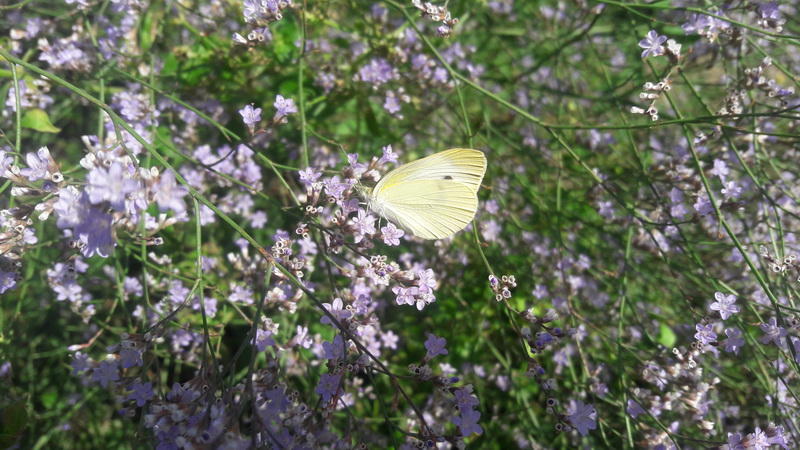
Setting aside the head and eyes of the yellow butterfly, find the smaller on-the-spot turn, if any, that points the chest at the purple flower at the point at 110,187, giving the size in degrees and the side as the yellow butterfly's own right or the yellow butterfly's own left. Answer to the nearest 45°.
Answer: approximately 45° to the yellow butterfly's own left

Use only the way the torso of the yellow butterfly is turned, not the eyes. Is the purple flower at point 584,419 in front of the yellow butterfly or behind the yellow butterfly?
behind

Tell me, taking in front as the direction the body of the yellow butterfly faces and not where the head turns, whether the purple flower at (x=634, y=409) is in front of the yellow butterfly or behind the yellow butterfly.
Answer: behind

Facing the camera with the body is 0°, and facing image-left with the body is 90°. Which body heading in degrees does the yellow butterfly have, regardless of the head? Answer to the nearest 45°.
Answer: approximately 90°

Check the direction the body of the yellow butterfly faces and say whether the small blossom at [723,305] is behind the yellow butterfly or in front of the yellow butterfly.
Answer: behind
